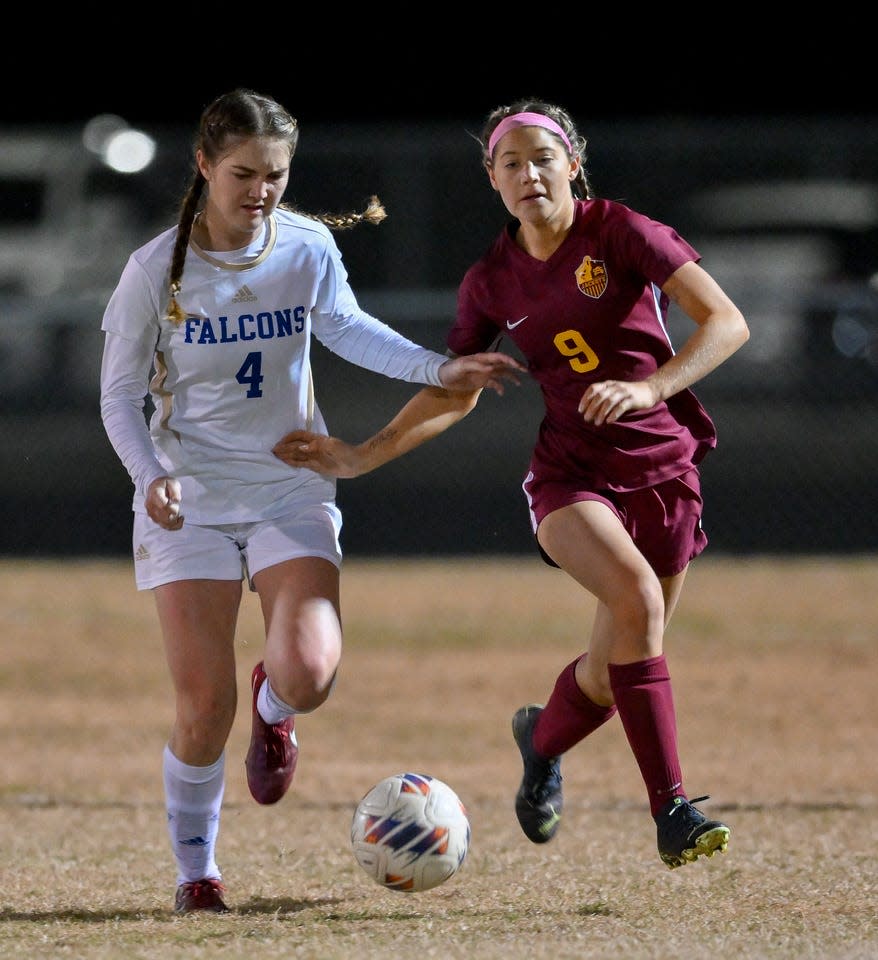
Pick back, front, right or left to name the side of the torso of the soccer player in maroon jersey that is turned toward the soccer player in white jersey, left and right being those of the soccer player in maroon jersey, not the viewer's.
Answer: right

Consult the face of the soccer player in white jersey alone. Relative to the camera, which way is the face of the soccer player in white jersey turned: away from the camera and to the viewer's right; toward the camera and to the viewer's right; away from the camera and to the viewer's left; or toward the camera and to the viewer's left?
toward the camera and to the viewer's right

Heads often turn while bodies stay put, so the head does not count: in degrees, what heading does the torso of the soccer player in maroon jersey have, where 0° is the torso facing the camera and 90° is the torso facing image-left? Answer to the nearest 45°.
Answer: approximately 0°
